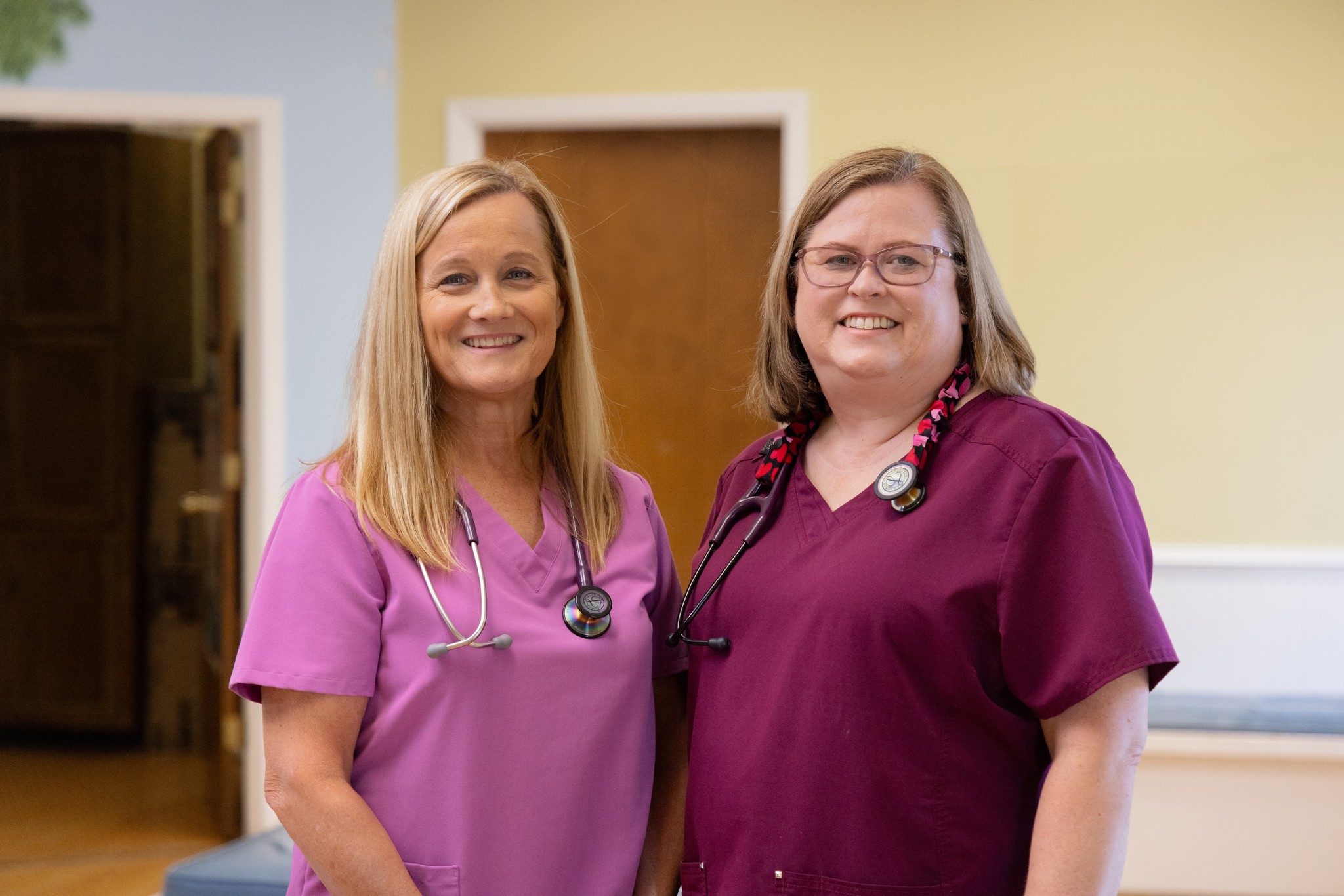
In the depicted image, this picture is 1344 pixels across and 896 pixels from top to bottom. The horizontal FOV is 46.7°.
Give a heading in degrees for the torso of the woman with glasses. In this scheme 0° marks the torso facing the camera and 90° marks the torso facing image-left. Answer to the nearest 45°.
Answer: approximately 45°

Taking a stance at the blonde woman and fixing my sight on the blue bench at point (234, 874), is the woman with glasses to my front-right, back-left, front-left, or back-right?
back-right

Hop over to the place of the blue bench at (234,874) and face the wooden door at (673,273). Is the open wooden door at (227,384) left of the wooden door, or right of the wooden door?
left

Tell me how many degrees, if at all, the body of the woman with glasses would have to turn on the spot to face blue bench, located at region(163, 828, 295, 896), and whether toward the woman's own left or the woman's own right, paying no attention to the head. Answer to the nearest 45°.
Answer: approximately 90° to the woman's own right

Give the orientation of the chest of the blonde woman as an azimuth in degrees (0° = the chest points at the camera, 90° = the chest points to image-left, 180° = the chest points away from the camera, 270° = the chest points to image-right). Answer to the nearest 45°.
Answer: approximately 315°

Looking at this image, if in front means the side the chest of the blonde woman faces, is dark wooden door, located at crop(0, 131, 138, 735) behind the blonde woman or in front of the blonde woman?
behind
